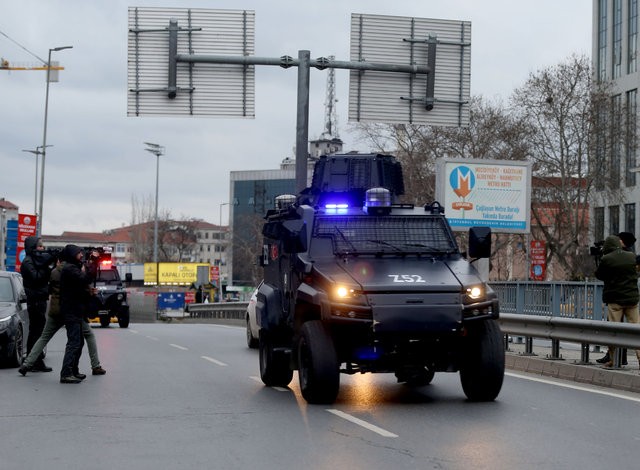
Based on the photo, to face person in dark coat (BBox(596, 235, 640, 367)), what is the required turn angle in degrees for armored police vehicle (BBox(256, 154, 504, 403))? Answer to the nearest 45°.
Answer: approximately 135° to its left

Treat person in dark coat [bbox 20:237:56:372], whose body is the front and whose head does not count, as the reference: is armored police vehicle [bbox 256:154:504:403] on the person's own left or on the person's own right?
on the person's own right

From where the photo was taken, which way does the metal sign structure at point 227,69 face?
away from the camera

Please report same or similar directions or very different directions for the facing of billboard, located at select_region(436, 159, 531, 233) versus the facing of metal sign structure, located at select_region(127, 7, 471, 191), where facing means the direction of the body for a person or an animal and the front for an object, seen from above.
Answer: very different directions
